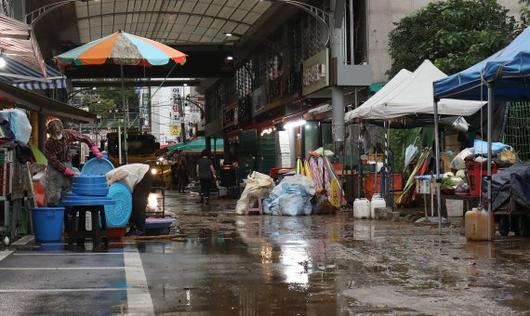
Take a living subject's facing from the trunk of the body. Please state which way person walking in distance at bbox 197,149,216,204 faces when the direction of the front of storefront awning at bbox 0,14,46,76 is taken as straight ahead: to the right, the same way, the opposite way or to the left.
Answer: to the left

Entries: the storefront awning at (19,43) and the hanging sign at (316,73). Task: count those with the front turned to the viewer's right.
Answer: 1

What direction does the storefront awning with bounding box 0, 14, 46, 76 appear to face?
to the viewer's right

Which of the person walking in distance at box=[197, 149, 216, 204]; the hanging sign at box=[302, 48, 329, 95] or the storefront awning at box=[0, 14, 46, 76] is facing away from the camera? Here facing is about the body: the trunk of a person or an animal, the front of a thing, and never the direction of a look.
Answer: the person walking in distance

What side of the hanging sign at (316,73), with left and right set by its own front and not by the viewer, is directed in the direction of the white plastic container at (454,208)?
left

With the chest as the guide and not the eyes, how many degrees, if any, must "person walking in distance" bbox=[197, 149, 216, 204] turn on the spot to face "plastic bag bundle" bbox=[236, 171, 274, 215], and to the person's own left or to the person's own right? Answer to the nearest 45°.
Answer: approximately 180°

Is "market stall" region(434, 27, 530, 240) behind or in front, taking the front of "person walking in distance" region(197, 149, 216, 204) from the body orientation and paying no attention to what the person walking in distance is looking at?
behind

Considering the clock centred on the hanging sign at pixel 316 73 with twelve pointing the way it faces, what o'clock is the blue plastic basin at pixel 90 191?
The blue plastic basin is roughly at 11 o'clock from the hanging sign.

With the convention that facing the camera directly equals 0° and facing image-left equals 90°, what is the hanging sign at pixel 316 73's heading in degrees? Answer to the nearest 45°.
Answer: approximately 45°
